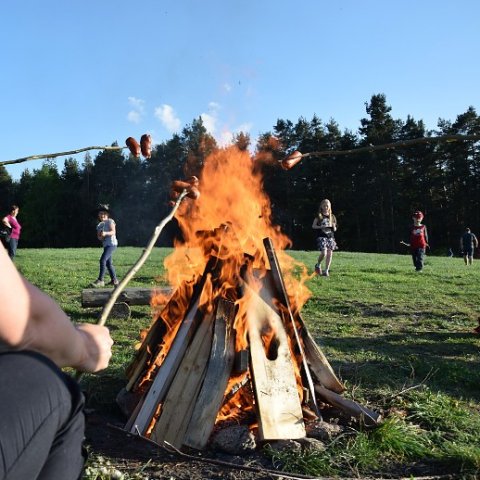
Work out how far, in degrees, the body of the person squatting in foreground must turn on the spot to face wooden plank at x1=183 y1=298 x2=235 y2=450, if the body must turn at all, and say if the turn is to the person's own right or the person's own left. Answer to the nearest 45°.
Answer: approximately 45° to the person's own left

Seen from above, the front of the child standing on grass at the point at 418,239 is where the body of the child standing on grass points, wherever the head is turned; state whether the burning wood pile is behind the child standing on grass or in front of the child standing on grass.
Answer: in front

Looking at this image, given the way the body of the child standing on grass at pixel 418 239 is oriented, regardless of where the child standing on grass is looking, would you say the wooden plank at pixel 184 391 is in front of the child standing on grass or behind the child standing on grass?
in front

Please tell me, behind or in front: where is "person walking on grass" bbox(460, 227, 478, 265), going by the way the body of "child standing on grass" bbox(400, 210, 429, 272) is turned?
behind

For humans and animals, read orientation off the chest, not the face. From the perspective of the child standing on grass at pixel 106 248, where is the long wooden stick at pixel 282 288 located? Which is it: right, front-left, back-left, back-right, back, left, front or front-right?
front-left

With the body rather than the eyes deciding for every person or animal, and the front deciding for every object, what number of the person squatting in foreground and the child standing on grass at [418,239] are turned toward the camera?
1

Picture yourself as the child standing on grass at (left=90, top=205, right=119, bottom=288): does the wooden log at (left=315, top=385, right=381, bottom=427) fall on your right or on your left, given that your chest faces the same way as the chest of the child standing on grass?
on your left

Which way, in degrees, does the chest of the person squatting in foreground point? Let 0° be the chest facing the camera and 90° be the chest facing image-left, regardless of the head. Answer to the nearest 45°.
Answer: approximately 270°

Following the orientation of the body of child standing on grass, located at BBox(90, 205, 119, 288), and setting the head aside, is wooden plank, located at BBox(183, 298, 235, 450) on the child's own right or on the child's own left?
on the child's own left

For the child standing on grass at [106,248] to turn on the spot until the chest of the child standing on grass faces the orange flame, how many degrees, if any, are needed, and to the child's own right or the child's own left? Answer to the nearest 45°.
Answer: approximately 45° to the child's own left
